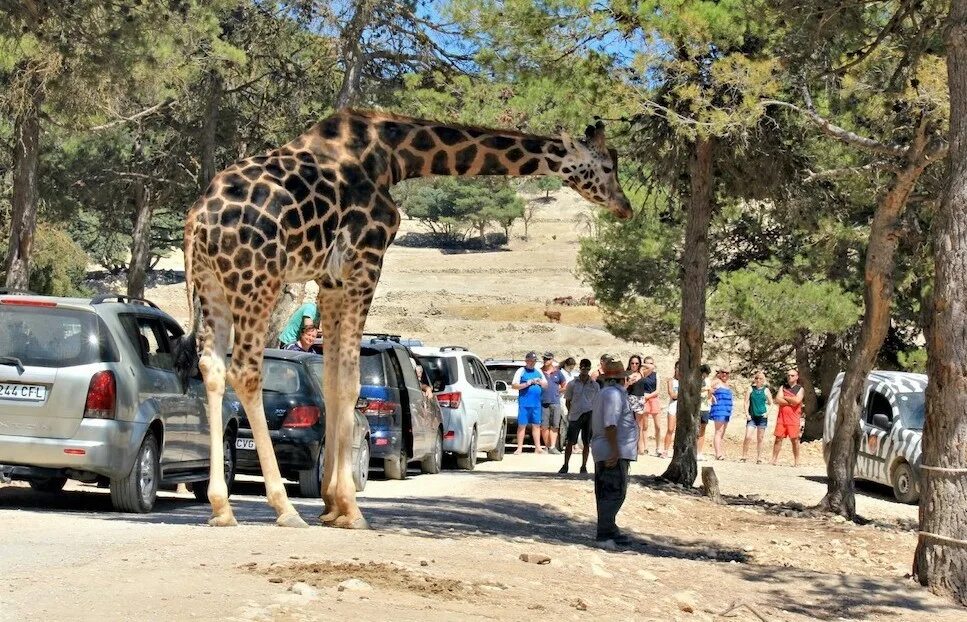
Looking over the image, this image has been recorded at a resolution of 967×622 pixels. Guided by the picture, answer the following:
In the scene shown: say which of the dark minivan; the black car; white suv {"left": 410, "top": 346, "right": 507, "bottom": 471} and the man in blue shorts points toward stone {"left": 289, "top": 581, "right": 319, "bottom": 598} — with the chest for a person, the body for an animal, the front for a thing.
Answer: the man in blue shorts

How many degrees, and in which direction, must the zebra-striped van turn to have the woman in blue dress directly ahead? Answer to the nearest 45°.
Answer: approximately 180°

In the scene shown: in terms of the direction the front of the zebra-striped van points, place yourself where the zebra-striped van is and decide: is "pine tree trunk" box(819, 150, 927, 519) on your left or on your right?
on your right

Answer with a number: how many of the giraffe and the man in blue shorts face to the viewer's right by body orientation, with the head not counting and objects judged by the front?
1

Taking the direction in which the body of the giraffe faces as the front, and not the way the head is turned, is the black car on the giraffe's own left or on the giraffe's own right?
on the giraffe's own left

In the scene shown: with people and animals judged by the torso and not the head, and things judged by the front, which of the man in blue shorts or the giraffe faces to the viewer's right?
the giraffe

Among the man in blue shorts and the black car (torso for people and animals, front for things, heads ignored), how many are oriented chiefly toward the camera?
1

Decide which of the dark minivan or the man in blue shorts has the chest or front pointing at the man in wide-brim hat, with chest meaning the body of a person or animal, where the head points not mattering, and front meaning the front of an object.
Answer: the man in blue shorts

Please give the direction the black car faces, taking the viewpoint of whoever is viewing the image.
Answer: facing away from the viewer and to the right of the viewer

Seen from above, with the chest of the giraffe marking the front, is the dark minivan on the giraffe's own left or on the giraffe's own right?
on the giraffe's own left

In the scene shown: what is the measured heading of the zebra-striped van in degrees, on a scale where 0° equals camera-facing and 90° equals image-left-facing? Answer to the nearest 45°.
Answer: approximately 315°

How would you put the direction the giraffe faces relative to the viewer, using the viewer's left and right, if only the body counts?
facing to the right of the viewer

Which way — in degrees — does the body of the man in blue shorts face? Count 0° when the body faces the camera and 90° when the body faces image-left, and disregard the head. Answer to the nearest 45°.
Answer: approximately 0°

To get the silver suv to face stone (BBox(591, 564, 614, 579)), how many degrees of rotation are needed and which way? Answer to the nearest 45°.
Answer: approximately 90° to its right
